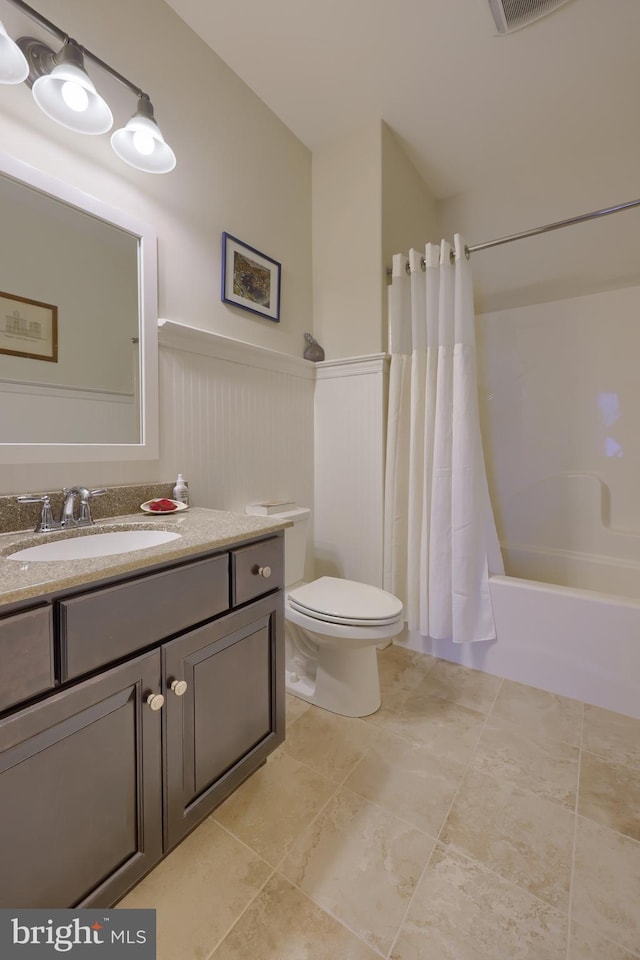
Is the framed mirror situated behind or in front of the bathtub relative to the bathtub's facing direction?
in front

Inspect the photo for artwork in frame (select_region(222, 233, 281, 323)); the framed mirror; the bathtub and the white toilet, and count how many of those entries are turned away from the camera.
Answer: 0

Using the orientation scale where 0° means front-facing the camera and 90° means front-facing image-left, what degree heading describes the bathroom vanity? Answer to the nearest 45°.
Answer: approximately 315°

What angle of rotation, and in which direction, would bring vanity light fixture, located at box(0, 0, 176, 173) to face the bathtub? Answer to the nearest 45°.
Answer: approximately 45° to its left

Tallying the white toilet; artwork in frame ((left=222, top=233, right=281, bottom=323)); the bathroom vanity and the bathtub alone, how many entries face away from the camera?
0

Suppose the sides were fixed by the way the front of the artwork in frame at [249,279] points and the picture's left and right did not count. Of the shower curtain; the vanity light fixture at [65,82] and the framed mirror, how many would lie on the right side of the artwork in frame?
2

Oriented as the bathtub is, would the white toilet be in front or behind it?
in front

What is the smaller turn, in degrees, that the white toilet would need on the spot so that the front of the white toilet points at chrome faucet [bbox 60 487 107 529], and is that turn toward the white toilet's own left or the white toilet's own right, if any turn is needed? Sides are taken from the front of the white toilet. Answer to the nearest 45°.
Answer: approximately 90° to the white toilet's own right

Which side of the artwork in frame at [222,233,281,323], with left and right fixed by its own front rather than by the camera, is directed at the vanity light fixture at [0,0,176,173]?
right

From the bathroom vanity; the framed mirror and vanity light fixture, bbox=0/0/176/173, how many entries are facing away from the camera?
0

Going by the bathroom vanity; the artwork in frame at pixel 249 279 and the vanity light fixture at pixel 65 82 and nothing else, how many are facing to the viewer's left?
0

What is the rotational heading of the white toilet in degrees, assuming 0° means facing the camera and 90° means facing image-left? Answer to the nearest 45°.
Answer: approximately 315°

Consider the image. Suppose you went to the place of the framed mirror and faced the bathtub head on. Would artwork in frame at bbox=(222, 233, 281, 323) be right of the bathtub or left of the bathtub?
left

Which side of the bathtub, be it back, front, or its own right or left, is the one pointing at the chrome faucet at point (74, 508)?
front

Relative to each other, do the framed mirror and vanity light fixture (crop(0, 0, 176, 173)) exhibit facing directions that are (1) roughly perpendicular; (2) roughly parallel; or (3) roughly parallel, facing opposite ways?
roughly parallel

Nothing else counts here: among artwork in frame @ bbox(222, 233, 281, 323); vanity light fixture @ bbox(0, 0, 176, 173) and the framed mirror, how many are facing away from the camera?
0

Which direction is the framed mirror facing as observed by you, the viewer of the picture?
facing the viewer and to the right of the viewer
